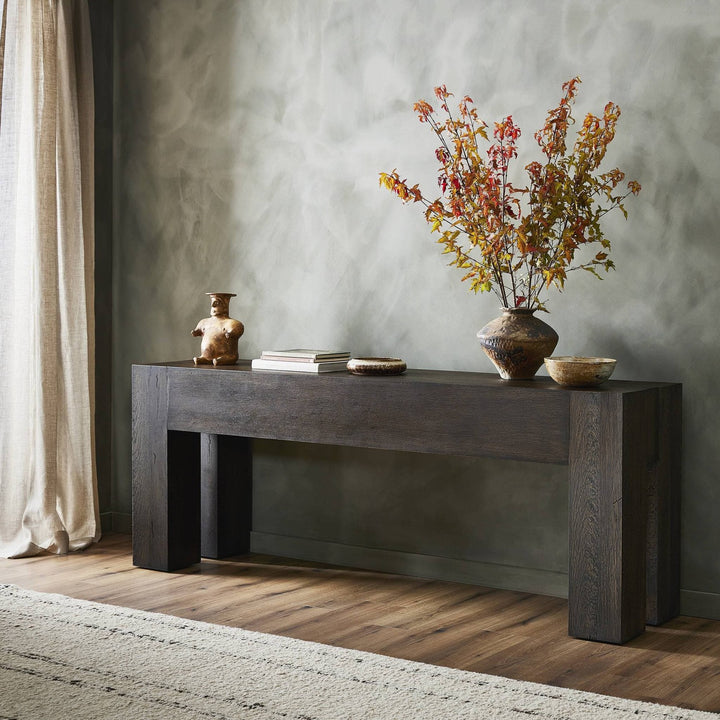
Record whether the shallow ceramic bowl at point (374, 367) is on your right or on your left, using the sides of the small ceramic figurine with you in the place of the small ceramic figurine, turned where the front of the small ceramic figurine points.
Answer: on your left

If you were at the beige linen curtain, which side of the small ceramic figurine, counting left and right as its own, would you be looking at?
right

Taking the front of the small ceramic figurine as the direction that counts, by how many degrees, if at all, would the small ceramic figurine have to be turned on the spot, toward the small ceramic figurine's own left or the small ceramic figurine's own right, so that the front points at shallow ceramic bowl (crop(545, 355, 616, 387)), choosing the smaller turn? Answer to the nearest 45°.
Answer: approximately 90° to the small ceramic figurine's own left

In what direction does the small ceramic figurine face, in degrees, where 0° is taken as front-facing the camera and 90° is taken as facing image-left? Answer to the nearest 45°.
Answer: approximately 45°

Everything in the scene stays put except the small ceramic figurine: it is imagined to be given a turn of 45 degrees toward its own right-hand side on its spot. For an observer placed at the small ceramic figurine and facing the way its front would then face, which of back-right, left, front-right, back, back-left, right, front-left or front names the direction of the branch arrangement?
back-left

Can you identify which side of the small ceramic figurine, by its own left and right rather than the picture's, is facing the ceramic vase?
left
